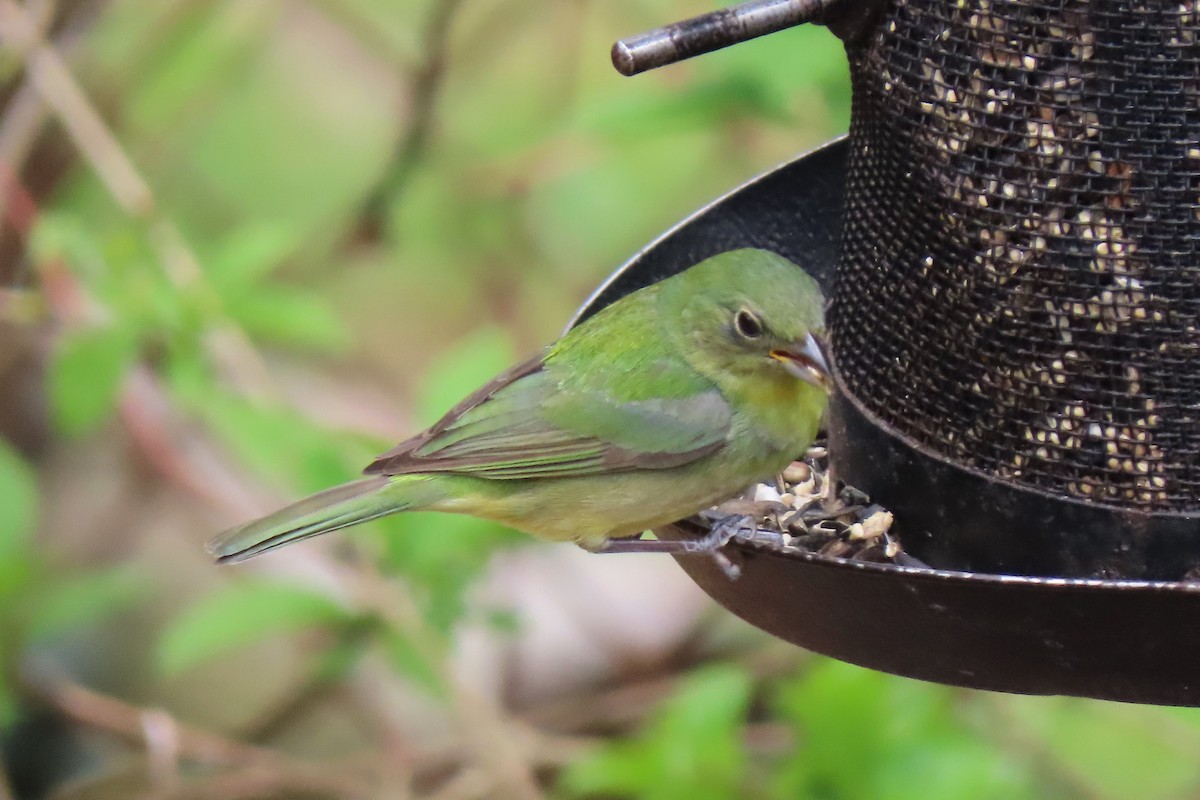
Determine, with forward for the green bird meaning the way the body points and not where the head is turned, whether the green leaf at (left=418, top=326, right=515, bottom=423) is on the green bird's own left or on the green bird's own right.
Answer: on the green bird's own left

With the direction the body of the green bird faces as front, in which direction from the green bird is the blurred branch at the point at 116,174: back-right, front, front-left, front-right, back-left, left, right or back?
back-left

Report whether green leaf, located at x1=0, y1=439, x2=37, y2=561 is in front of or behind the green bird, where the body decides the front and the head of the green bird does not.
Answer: behind

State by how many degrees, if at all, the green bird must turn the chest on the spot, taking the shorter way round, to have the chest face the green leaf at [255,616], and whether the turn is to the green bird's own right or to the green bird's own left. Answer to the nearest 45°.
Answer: approximately 135° to the green bird's own left

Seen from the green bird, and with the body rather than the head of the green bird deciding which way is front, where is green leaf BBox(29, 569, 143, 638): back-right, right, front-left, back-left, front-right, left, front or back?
back-left

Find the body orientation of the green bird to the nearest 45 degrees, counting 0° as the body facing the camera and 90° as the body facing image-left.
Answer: approximately 270°

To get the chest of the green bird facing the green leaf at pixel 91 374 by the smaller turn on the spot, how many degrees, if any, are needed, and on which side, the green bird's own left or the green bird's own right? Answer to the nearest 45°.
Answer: approximately 135° to the green bird's own left

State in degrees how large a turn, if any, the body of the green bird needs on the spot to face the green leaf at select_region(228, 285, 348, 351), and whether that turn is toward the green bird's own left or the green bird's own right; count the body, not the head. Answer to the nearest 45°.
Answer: approximately 135° to the green bird's own left

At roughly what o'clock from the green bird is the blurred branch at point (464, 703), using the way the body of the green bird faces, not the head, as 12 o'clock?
The blurred branch is roughly at 8 o'clock from the green bird.
